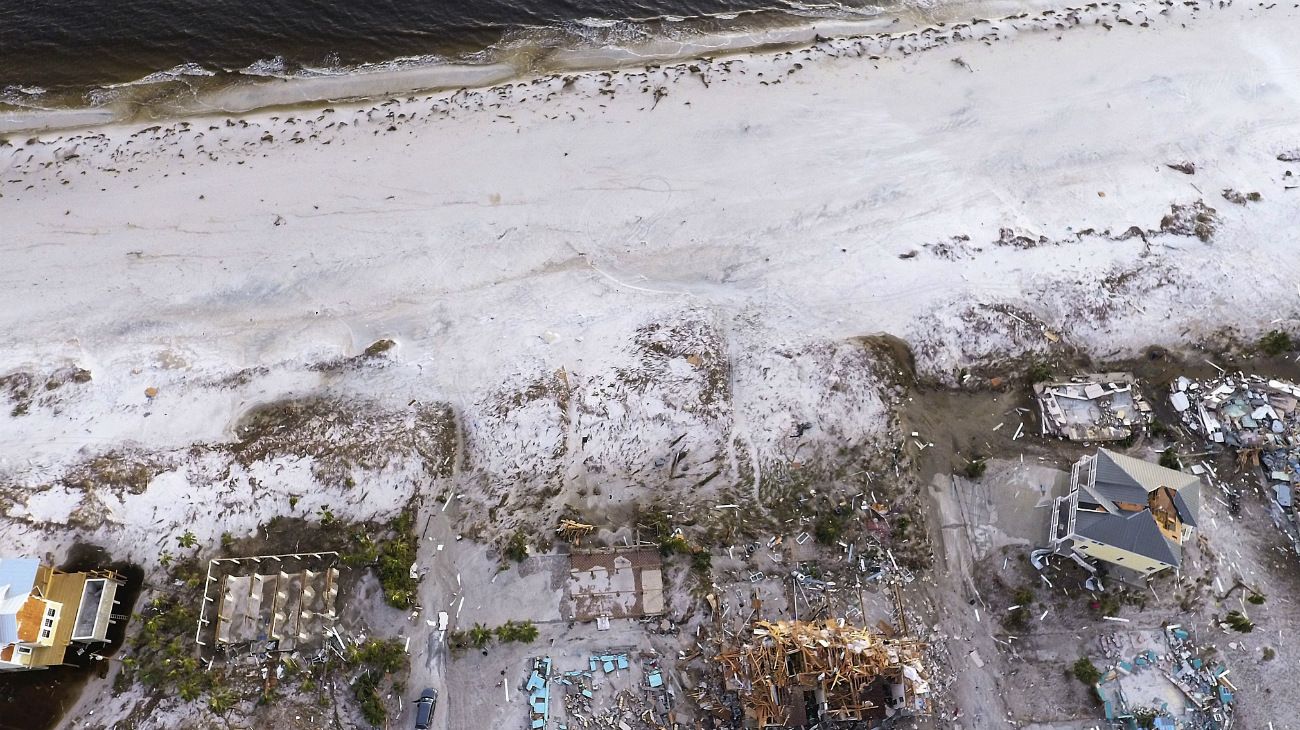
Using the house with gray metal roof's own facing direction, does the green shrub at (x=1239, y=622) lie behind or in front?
behind

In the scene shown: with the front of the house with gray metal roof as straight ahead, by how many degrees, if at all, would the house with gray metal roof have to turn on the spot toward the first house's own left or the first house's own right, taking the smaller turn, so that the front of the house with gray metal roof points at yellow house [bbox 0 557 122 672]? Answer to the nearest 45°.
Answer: approximately 45° to the first house's own left

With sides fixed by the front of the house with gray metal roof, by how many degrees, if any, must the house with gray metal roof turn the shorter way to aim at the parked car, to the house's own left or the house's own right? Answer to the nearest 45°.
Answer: approximately 45° to the house's own left
